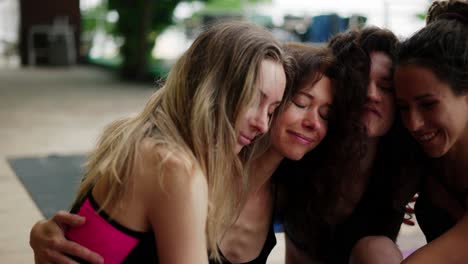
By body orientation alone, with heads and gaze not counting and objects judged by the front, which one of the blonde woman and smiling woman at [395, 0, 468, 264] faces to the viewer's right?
the blonde woman

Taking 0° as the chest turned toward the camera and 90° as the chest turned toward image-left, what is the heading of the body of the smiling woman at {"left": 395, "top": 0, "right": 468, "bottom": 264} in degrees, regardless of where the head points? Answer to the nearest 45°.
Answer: approximately 45°

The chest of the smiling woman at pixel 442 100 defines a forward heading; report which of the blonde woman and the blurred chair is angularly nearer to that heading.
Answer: the blonde woman

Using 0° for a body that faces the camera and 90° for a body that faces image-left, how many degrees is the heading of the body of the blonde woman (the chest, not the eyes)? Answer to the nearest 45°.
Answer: approximately 270°

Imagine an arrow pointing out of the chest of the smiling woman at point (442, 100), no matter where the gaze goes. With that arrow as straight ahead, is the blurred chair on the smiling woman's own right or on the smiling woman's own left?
on the smiling woman's own right

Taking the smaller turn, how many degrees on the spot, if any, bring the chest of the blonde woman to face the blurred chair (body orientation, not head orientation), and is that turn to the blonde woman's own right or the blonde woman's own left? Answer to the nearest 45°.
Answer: approximately 90° to the blonde woman's own left

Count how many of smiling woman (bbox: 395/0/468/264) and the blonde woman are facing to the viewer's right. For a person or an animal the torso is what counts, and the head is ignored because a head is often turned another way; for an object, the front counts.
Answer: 1
